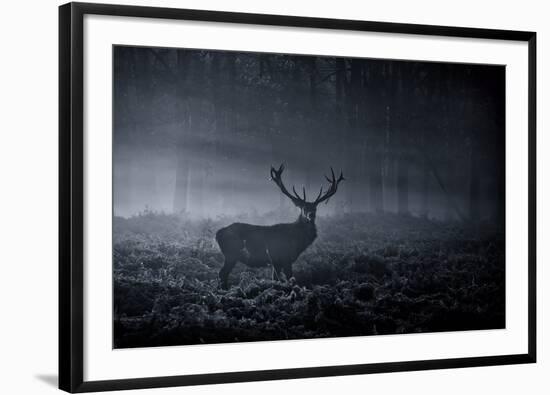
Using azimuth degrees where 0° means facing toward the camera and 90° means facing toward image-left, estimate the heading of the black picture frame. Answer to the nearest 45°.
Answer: approximately 315°
